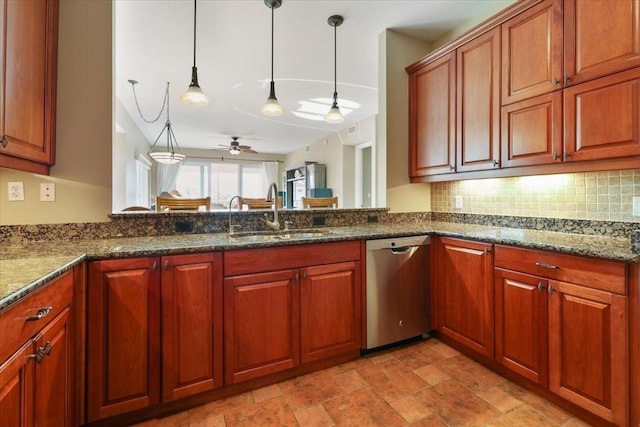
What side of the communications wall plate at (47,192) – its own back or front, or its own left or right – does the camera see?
front

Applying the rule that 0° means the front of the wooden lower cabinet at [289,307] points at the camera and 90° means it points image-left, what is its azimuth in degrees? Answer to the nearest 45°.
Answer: approximately 315°

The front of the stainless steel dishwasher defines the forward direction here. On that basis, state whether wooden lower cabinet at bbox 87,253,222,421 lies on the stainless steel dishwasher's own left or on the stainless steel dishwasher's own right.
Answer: on the stainless steel dishwasher's own right

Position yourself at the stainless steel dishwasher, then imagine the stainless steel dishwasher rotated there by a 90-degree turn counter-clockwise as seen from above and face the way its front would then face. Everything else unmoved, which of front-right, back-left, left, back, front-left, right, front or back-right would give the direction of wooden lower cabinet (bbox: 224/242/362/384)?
back

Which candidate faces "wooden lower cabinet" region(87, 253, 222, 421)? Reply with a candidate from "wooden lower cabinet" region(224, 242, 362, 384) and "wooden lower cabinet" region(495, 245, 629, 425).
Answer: "wooden lower cabinet" region(495, 245, 629, 425)

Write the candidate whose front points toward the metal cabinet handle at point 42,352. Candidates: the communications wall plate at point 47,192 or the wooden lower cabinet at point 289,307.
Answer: the communications wall plate

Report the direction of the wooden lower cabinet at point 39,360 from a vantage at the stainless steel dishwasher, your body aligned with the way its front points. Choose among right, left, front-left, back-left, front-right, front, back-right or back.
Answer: right

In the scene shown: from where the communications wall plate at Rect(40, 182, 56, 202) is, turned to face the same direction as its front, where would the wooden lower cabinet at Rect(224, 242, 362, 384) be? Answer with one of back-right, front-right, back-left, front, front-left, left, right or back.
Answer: front-left

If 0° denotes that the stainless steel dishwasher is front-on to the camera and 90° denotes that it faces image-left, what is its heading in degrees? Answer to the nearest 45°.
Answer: approximately 315°

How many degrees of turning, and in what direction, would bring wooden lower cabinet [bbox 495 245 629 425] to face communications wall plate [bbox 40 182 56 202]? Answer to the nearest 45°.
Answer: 0° — it already faces it

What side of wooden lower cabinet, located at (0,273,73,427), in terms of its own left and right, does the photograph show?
right

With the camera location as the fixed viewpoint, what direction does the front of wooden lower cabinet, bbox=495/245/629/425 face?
facing the viewer and to the left of the viewer

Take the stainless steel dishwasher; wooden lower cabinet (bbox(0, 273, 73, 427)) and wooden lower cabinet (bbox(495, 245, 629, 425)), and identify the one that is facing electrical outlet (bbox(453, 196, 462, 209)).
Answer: wooden lower cabinet (bbox(0, 273, 73, 427))
